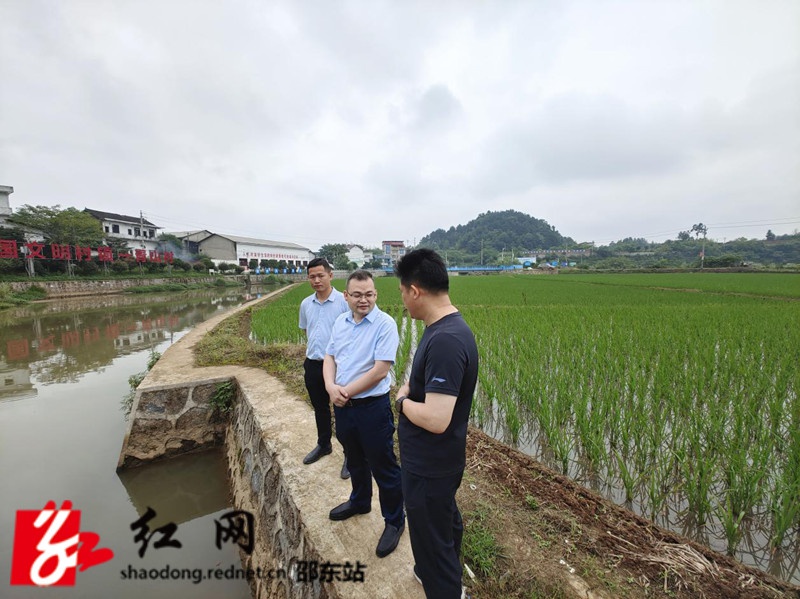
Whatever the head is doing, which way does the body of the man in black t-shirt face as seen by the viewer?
to the viewer's left

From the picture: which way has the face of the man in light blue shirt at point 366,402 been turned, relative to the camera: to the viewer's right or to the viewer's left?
to the viewer's right

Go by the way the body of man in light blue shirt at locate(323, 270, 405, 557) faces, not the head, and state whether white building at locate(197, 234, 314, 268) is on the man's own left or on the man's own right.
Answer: on the man's own right

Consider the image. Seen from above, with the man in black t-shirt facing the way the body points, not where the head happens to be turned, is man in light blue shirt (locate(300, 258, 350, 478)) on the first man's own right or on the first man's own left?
on the first man's own right

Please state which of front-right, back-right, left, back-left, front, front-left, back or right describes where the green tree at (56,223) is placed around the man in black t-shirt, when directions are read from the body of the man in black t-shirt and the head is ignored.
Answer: front-right

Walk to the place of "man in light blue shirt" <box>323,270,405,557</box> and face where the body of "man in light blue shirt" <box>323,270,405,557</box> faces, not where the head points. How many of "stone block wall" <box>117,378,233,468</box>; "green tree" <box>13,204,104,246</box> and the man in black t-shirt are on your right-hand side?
2

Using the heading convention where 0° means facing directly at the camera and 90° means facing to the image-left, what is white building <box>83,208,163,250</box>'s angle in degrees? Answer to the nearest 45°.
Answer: approximately 315°

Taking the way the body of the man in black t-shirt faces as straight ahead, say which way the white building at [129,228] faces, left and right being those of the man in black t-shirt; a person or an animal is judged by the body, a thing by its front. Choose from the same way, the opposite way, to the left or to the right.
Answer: the opposite way
